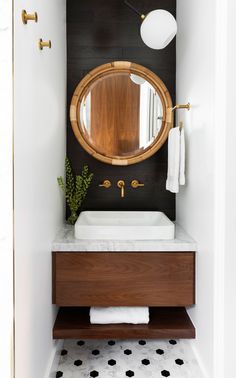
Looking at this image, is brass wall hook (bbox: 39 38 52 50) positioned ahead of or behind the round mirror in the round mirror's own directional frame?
ahead

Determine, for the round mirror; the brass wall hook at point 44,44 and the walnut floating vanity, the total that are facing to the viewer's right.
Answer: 1

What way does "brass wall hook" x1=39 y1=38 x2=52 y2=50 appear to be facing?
to the viewer's right

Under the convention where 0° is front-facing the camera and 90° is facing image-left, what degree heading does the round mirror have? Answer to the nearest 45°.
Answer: approximately 0°

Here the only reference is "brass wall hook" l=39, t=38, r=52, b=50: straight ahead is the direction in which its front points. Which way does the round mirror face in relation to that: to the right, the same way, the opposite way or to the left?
to the right

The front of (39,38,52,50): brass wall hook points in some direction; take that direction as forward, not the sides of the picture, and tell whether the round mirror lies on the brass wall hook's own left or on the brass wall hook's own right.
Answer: on the brass wall hook's own left

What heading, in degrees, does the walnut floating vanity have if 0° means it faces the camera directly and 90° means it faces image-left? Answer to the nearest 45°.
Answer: approximately 0°
